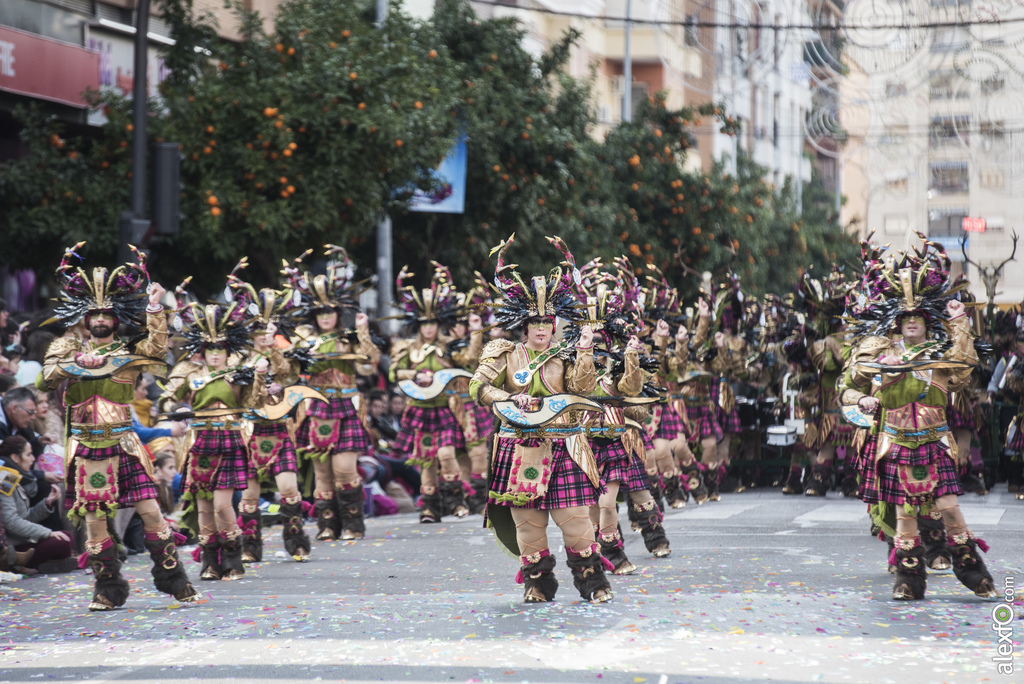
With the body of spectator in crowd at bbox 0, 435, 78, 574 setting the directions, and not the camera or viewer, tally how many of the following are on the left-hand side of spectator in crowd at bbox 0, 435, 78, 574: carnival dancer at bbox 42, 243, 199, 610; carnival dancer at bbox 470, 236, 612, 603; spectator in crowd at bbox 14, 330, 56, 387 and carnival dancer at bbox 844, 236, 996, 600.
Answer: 1

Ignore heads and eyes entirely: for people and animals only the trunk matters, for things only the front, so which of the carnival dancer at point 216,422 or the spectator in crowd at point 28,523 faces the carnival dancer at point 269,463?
the spectator in crowd

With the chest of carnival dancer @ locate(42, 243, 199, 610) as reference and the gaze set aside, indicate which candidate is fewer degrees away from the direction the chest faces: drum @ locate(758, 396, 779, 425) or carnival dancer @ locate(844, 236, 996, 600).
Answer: the carnival dancer

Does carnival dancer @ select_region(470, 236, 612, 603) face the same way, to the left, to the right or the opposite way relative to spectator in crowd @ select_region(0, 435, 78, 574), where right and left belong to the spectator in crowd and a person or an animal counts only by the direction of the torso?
to the right

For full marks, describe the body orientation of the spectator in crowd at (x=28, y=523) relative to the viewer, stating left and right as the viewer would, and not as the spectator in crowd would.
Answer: facing to the right of the viewer

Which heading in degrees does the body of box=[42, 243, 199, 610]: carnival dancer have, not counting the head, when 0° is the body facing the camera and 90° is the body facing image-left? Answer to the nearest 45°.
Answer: approximately 0°

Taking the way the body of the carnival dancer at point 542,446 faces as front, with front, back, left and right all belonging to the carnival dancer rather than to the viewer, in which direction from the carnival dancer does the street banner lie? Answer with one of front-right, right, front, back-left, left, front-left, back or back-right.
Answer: back

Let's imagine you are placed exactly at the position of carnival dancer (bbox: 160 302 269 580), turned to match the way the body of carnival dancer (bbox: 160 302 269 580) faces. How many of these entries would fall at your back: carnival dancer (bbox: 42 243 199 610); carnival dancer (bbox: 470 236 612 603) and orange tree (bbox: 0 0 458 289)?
1

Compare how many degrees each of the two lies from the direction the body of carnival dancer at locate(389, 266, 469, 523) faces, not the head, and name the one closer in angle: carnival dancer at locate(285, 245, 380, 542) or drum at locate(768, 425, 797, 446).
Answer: the carnival dancer

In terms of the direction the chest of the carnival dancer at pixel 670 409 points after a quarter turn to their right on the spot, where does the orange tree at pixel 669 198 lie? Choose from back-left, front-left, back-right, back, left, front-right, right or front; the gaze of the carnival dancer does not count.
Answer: right

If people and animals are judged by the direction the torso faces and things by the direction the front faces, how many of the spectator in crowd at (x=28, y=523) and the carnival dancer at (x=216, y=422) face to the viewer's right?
1
